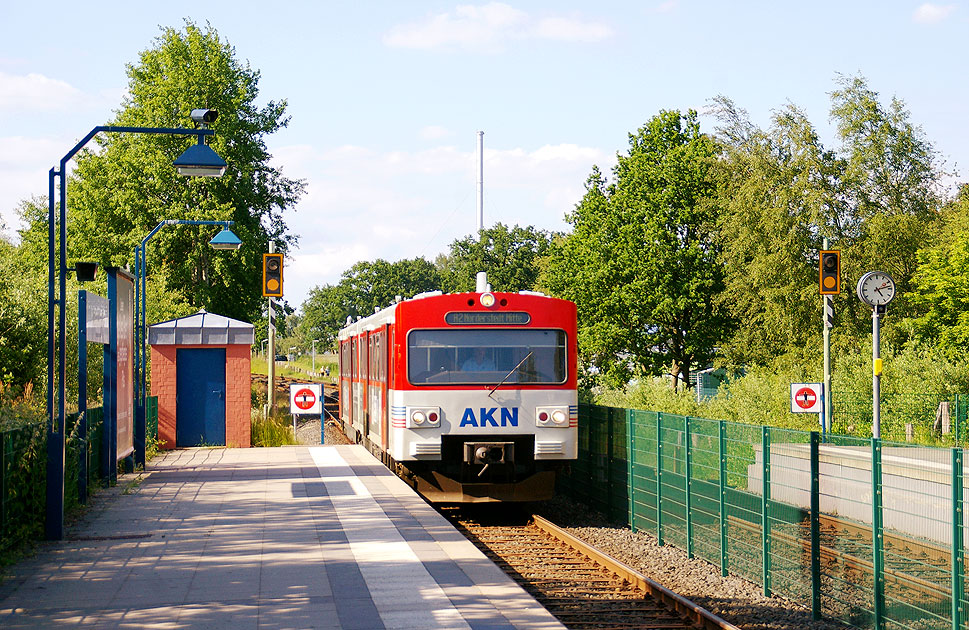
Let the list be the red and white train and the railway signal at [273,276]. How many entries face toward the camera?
2

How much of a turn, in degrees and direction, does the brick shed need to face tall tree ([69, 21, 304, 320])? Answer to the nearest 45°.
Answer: approximately 180°

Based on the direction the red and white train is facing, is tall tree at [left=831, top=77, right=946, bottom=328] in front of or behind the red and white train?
behind

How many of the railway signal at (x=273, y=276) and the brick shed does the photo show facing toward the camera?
2

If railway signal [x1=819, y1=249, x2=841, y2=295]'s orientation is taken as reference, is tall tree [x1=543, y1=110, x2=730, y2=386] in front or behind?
behind

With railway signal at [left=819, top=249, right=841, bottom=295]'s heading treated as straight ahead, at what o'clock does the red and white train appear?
The red and white train is roughly at 1 o'clock from the railway signal.
